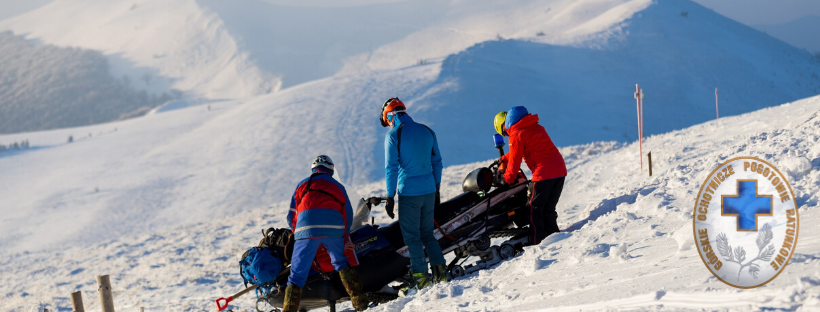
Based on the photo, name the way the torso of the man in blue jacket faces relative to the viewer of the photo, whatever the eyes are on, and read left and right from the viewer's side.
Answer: facing away from the viewer and to the left of the viewer

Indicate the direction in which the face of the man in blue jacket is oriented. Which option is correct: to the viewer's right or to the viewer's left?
to the viewer's left

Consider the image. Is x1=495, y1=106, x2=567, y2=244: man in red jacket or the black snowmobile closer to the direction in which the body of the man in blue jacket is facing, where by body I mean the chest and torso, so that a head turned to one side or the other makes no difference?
the black snowmobile
